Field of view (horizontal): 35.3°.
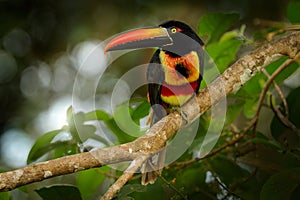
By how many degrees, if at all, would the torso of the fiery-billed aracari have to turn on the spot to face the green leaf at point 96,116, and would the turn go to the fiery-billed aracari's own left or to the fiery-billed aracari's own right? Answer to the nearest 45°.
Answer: approximately 90° to the fiery-billed aracari's own right

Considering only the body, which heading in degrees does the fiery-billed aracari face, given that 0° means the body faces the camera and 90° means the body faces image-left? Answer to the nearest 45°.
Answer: approximately 315°

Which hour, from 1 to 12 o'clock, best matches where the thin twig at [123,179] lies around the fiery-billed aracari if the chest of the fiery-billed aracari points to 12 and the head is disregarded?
The thin twig is roughly at 2 o'clock from the fiery-billed aracari.

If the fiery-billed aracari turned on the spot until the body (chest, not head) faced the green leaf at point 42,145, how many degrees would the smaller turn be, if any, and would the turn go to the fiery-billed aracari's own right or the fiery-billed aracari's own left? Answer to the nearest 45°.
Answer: approximately 90° to the fiery-billed aracari's own right

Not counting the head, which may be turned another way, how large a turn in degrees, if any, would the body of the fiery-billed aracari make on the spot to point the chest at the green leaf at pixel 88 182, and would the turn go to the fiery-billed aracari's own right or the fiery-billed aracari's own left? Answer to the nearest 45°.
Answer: approximately 90° to the fiery-billed aracari's own right
